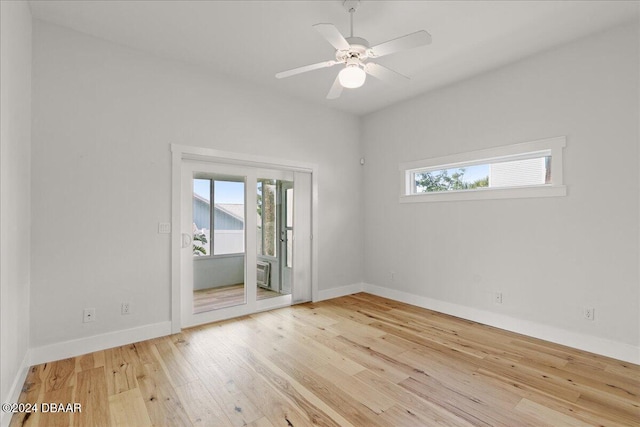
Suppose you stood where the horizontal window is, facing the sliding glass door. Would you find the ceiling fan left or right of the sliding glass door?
left

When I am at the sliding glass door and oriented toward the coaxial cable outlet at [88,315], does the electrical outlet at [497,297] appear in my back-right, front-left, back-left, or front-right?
back-left

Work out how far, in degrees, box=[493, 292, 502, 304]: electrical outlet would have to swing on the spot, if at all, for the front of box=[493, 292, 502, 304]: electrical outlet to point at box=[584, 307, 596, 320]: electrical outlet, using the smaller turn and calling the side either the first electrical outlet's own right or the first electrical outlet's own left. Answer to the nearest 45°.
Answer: approximately 90° to the first electrical outlet's own left

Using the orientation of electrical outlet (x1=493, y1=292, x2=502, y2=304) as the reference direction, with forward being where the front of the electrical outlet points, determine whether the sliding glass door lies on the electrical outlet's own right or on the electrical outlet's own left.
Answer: on the electrical outlet's own right

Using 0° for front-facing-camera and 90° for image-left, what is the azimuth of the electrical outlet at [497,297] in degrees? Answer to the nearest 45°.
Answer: approximately 0°
